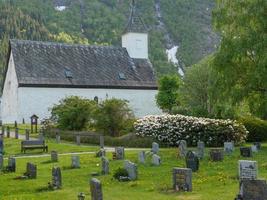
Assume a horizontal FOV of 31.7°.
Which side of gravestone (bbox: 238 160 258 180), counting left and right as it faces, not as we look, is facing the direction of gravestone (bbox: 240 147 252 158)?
back

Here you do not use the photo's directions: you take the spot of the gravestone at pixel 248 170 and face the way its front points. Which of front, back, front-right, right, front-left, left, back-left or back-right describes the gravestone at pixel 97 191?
front-right

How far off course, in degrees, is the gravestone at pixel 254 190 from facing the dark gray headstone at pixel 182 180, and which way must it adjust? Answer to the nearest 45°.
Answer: approximately 135° to its right

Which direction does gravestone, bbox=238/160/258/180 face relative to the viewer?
toward the camera

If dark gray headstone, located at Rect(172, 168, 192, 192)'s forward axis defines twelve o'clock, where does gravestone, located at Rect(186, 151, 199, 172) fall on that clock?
The gravestone is roughly at 6 o'clock from the dark gray headstone.

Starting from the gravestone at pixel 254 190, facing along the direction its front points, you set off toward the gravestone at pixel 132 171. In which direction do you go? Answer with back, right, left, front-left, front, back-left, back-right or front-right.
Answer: back-right

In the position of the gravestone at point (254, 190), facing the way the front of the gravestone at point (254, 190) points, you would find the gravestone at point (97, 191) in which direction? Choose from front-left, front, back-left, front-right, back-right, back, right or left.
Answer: right

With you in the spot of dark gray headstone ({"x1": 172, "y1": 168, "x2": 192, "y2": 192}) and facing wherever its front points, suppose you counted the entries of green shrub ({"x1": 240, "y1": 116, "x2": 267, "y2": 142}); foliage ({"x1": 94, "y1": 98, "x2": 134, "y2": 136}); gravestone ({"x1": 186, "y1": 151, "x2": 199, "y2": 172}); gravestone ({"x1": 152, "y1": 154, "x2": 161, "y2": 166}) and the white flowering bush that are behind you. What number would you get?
5

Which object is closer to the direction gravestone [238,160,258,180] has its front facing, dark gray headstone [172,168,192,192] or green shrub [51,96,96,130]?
the dark gray headstone

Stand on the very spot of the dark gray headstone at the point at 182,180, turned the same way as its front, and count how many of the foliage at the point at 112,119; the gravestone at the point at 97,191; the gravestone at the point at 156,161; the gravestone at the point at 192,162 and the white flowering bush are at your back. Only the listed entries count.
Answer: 4

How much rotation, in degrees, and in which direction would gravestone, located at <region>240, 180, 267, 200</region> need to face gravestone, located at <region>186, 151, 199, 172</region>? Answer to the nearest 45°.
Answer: approximately 180°

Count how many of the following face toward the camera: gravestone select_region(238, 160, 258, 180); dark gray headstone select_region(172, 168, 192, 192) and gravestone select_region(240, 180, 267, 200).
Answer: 3

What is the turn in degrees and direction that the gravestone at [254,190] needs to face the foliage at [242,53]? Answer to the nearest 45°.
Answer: approximately 180°

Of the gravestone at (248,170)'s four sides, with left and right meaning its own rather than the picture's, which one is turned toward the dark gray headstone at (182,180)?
right

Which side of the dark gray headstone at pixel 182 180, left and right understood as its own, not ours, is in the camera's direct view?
front

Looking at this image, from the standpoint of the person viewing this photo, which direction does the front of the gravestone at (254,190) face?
facing the viewer
